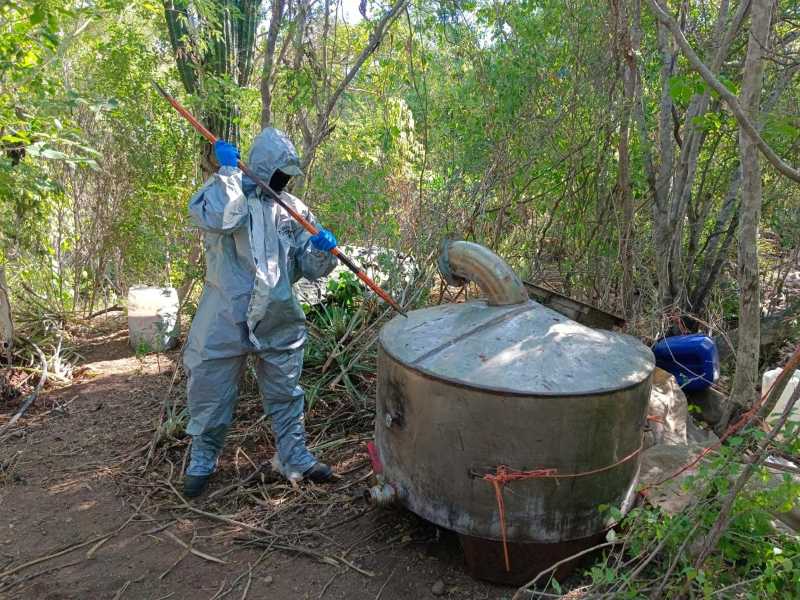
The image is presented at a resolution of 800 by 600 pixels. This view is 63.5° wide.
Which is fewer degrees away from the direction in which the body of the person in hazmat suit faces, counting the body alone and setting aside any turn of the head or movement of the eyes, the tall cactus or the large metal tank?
the large metal tank

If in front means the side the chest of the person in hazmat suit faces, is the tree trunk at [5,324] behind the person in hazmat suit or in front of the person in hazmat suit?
behind

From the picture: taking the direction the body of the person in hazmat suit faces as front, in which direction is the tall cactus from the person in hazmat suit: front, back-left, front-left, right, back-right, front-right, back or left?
back-left

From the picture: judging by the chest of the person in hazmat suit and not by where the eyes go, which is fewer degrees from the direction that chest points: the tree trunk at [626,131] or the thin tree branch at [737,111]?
the thin tree branch

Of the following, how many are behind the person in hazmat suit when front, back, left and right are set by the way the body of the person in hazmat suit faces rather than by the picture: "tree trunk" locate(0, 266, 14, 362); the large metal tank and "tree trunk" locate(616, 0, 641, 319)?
1

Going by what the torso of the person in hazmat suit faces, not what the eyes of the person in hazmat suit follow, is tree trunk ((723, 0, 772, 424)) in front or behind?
in front

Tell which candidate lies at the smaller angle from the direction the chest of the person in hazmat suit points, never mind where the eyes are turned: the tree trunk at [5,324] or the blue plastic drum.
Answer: the blue plastic drum

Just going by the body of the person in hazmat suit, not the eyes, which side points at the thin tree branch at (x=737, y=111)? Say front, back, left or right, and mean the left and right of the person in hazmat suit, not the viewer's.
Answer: left

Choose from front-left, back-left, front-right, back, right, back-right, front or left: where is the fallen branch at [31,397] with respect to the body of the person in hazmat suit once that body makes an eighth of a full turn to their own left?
back-left

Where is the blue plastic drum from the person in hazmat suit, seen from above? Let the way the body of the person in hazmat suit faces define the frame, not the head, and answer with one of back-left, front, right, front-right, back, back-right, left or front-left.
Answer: front-left

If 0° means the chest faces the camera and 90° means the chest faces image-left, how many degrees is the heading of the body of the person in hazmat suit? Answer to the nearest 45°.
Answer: approximately 315°

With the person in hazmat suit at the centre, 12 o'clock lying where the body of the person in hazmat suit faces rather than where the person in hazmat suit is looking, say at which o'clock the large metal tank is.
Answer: The large metal tank is roughly at 12 o'clock from the person in hazmat suit.
